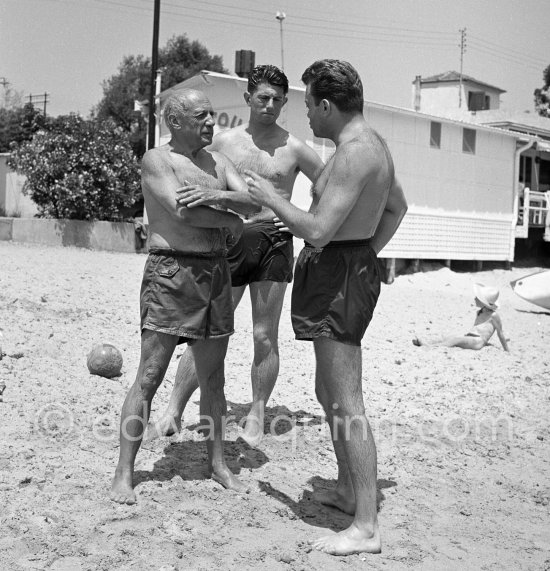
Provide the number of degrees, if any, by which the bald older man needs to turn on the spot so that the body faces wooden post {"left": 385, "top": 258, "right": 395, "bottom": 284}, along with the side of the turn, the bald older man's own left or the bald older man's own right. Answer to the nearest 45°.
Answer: approximately 135° to the bald older man's own left

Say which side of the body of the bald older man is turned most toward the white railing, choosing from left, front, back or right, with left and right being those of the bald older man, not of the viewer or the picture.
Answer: left

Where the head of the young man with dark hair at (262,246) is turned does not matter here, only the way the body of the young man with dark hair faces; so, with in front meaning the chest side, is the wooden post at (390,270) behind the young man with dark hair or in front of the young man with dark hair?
behind

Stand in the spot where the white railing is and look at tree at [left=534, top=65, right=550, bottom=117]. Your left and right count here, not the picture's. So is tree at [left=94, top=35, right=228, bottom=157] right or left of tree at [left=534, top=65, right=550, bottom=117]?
left

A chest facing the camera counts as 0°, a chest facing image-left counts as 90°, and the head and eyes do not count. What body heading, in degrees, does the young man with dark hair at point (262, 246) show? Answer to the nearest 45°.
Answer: approximately 0°

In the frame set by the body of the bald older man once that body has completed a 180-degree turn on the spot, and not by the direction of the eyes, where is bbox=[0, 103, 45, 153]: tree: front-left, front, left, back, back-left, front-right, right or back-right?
front-right

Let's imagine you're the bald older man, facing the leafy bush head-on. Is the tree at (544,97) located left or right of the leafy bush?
right

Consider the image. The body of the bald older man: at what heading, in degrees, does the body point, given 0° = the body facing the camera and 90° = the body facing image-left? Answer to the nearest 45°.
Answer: approximately 315°

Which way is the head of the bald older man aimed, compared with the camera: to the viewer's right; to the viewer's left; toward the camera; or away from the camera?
to the viewer's right
